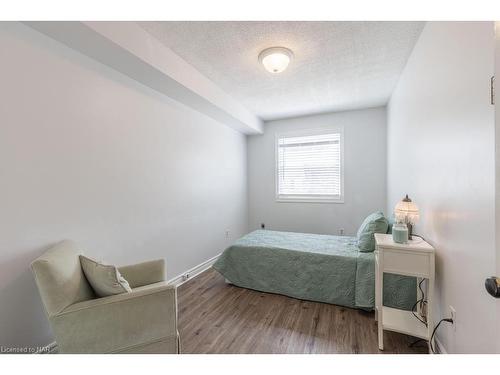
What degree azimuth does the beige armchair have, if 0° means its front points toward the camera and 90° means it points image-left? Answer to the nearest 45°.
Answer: approximately 270°
